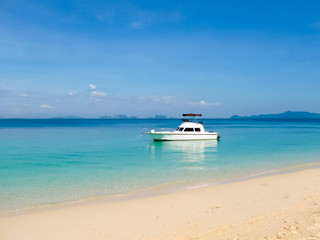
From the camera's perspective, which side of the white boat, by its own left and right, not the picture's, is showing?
left
